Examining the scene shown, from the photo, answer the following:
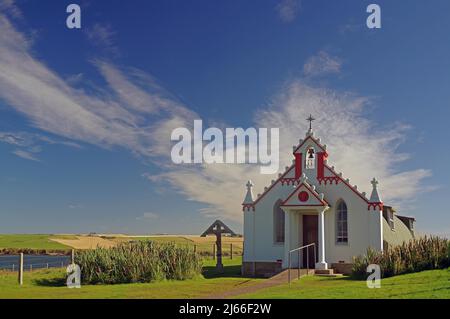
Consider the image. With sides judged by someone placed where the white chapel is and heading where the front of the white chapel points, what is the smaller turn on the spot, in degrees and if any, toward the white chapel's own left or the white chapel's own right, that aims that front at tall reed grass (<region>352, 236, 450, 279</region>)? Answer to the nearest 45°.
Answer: approximately 45° to the white chapel's own left

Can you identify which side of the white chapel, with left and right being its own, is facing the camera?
front

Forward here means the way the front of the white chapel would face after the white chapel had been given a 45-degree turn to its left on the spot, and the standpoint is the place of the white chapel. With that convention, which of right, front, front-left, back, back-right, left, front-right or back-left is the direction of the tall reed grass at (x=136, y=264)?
right
